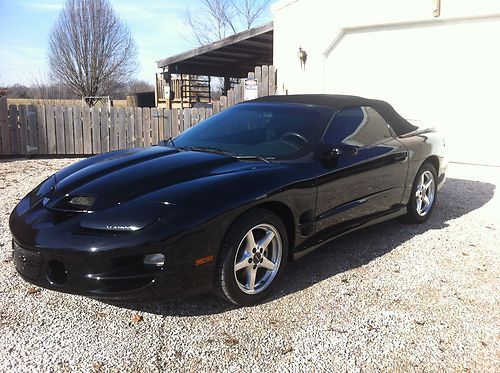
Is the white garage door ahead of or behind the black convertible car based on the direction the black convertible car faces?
behind

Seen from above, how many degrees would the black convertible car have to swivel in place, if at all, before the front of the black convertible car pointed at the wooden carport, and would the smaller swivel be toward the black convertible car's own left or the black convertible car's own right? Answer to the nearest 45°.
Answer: approximately 135° to the black convertible car's own right

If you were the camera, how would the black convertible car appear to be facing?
facing the viewer and to the left of the viewer

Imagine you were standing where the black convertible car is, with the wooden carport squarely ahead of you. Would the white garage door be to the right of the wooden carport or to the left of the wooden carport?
right
